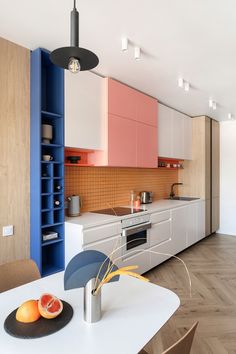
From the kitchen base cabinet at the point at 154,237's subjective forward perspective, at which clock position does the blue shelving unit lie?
The blue shelving unit is roughly at 3 o'clock from the kitchen base cabinet.

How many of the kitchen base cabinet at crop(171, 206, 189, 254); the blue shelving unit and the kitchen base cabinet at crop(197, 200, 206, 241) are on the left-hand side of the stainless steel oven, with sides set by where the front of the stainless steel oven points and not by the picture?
2

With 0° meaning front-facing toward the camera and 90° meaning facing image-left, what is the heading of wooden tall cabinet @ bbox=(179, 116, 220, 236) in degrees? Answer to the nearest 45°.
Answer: approximately 315°

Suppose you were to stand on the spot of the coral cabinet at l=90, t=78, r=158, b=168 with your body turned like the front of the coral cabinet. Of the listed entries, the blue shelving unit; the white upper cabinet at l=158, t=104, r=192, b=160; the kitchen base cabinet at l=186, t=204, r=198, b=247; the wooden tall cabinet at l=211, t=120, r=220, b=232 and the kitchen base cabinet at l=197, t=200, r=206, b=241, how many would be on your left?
4

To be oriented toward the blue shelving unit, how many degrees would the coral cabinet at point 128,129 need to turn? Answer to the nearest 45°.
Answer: approximately 90° to its right

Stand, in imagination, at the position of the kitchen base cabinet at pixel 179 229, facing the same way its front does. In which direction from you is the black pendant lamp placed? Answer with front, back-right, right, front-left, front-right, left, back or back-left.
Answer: front-right
